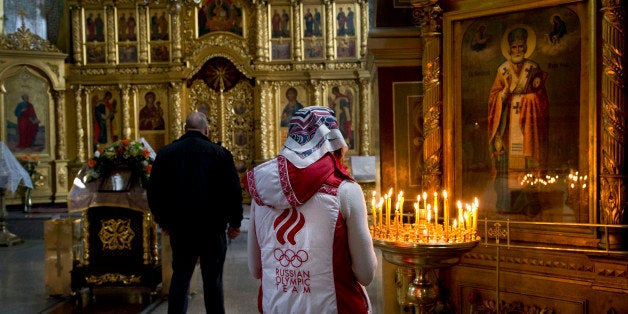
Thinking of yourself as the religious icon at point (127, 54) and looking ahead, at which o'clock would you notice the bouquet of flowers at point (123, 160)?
The bouquet of flowers is roughly at 12 o'clock from the religious icon.

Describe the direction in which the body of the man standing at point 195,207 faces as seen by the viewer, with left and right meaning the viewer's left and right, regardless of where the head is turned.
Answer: facing away from the viewer

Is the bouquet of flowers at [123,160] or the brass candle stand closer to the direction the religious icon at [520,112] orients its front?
the brass candle stand

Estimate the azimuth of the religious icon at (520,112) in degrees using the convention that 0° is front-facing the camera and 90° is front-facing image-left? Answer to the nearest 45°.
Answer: approximately 0°

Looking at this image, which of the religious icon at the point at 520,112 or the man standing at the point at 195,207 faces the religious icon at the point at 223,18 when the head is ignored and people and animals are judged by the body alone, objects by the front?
the man standing

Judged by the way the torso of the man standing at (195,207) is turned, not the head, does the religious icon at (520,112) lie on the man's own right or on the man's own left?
on the man's own right

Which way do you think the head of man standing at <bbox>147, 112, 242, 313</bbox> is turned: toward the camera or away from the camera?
away from the camera

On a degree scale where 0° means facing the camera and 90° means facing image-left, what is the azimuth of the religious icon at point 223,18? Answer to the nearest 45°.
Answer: approximately 0°

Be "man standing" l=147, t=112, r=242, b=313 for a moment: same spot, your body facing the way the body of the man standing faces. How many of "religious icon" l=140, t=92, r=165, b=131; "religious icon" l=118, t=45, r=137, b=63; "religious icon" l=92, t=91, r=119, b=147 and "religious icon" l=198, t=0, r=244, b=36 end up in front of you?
4
